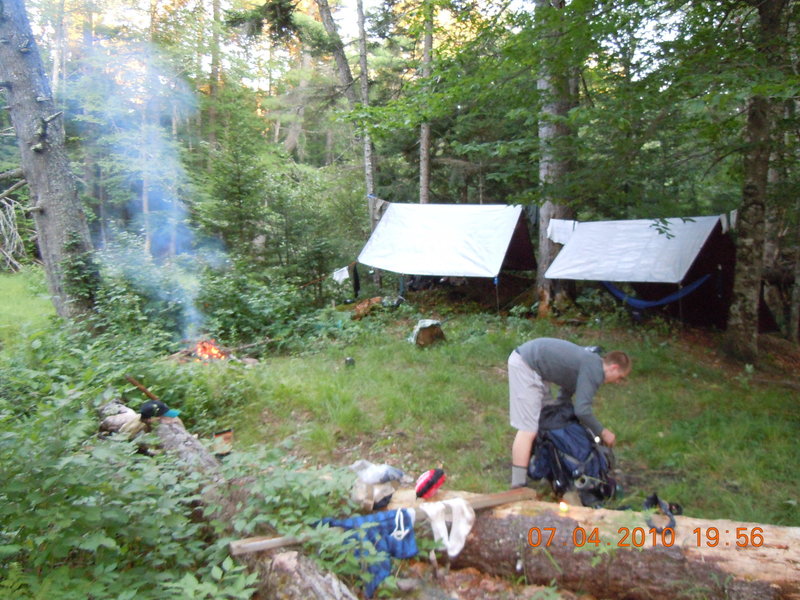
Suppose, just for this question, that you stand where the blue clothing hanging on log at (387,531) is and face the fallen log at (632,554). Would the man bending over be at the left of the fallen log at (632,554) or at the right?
left

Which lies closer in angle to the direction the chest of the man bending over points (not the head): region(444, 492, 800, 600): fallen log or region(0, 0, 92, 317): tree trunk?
the fallen log

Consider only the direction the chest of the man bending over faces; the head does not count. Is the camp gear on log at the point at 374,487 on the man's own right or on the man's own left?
on the man's own right

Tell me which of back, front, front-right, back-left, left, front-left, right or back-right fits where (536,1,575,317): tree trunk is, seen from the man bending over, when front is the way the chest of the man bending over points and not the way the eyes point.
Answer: left

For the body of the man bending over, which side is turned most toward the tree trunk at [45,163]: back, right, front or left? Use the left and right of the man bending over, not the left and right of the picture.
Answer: back

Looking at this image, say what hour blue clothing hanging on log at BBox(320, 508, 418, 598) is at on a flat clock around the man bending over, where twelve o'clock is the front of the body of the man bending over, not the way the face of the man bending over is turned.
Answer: The blue clothing hanging on log is roughly at 4 o'clock from the man bending over.

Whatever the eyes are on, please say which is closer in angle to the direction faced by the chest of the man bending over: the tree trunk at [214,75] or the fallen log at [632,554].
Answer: the fallen log

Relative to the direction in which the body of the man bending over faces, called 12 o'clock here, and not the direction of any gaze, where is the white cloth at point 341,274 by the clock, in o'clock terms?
The white cloth is roughly at 8 o'clock from the man bending over.

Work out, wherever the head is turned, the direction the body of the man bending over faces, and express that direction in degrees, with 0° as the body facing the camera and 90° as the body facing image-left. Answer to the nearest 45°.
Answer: approximately 270°

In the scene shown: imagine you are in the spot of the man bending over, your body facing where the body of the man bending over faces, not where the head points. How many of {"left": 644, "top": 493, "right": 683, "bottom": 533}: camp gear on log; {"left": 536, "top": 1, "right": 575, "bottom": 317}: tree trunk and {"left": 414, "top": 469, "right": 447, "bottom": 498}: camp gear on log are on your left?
1

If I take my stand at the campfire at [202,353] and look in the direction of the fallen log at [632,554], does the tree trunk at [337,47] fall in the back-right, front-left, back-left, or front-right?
back-left

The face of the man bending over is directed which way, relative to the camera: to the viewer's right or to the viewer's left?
to the viewer's right
